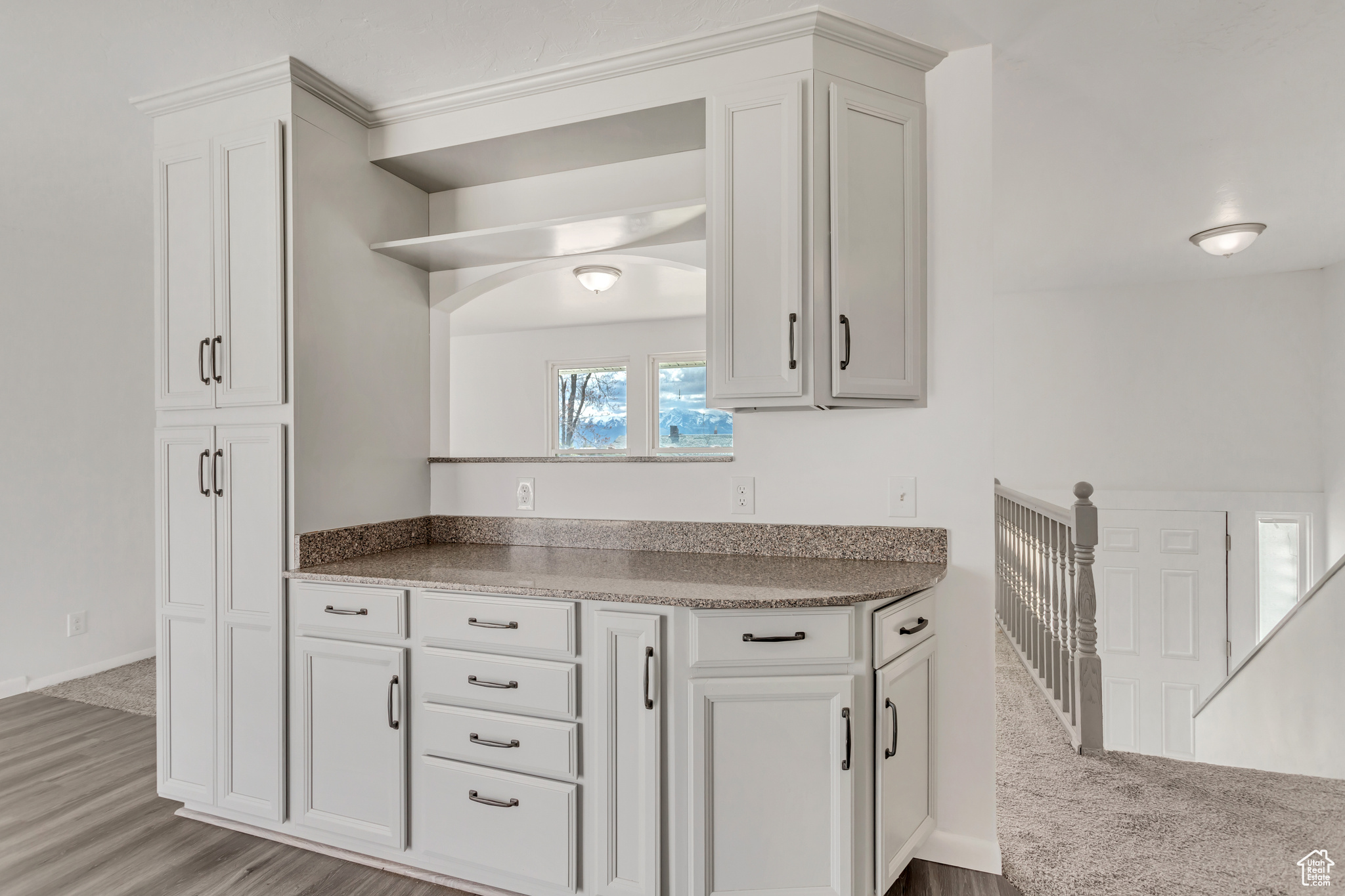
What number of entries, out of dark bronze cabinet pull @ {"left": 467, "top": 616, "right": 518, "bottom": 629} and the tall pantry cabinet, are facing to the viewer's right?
0

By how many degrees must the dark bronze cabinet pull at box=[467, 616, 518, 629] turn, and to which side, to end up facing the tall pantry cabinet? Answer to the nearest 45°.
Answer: approximately 90° to its right

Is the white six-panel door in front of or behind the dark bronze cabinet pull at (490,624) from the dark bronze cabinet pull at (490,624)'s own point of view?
behind

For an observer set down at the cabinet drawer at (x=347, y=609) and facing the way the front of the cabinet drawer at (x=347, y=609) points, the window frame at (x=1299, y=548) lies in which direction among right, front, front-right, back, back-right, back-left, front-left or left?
back-left

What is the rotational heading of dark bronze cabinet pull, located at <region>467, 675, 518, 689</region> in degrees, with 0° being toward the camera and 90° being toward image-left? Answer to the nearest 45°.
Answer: approximately 45°

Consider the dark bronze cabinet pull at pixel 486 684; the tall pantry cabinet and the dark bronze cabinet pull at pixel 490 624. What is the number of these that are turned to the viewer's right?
0

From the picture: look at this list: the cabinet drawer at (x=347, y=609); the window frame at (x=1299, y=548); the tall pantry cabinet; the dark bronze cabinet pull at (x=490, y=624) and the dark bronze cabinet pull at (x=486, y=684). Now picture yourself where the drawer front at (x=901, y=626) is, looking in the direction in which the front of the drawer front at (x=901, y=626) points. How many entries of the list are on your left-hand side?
1

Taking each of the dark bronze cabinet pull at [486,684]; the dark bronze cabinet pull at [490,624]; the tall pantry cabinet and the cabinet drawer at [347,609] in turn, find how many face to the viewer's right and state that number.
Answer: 0

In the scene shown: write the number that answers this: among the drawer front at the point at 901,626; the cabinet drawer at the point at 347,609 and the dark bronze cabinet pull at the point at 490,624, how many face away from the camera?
0

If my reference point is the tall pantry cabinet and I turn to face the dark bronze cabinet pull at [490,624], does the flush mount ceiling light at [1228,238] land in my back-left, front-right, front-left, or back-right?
front-left

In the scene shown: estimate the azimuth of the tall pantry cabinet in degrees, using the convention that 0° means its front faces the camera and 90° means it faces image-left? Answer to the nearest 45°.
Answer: approximately 45°
